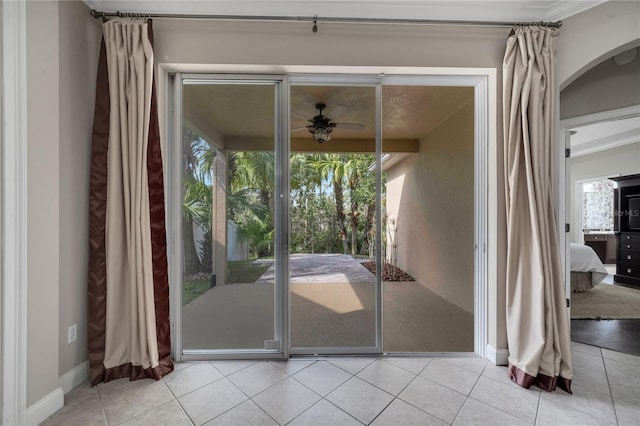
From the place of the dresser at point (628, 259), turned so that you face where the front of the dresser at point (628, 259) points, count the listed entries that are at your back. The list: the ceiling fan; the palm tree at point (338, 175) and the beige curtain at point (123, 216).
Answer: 0

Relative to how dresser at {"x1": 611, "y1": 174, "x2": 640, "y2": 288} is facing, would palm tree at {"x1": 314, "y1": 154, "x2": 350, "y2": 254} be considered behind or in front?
in front

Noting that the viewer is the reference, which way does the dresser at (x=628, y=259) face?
facing the viewer and to the left of the viewer

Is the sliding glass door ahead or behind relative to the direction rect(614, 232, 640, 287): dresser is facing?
ahead

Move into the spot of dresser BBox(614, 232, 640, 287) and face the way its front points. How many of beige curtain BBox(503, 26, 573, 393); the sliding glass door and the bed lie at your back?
0

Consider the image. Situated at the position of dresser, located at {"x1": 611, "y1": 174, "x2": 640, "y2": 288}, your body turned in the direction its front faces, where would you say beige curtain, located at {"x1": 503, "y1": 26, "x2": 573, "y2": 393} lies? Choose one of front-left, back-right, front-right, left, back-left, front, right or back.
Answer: front-left

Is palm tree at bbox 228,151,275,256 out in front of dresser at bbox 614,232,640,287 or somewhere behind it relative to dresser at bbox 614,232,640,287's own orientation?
in front

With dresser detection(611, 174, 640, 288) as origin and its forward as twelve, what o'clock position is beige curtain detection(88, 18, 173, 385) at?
The beige curtain is roughly at 11 o'clock from the dresser.

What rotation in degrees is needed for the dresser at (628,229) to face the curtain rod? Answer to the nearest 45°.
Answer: approximately 45° to its left

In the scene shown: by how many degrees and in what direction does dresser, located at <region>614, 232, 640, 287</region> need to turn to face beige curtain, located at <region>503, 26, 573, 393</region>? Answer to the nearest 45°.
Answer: approximately 45° to its left
